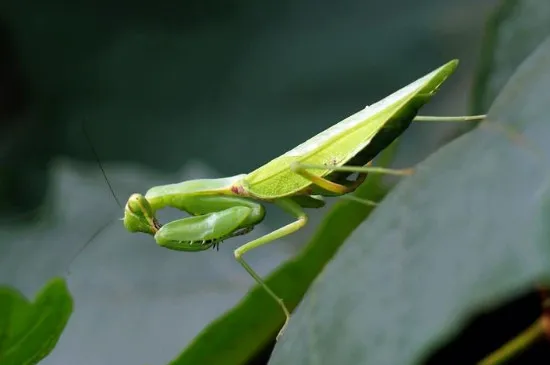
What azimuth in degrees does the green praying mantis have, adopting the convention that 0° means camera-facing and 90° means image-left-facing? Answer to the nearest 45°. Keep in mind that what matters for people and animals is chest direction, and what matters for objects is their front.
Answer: approximately 90°
